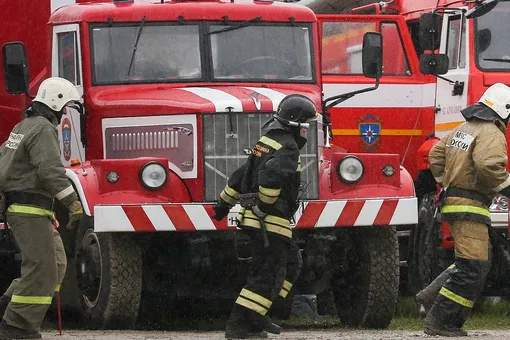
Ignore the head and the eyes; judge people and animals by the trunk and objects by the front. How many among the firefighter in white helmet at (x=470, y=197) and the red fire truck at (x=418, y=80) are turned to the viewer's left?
0

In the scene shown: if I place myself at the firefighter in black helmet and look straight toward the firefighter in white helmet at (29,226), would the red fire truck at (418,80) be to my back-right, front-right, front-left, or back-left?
back-right

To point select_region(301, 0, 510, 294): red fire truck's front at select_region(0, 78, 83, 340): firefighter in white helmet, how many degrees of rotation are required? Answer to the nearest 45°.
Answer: approximately 90° to its right

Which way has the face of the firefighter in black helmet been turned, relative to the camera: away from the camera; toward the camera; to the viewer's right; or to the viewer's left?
to the viewer's right

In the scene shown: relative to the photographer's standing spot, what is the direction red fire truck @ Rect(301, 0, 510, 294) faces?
facing the viewer and to the right of the viewer

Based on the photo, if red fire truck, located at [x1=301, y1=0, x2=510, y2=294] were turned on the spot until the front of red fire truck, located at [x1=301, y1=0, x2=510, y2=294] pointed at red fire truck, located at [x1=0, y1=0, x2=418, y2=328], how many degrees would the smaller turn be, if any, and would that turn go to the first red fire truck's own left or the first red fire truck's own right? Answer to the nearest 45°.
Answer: approximately 90° to the first red fire truck's own right

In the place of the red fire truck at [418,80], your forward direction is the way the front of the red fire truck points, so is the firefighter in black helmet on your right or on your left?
on your right
